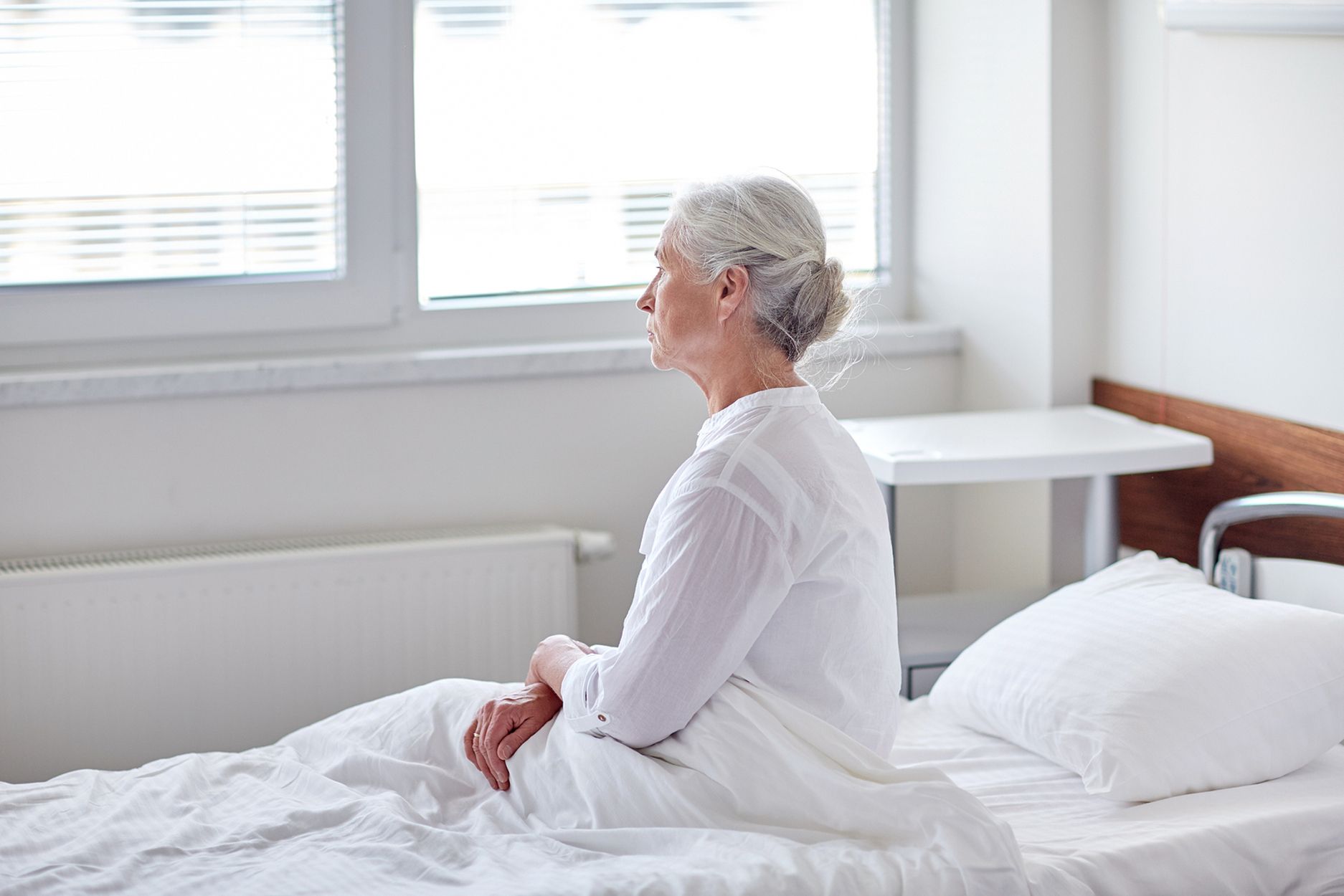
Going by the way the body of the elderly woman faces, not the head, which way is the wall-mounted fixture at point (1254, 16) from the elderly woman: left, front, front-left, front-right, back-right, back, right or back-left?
right

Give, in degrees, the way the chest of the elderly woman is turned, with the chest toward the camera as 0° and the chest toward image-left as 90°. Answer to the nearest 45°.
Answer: approximately 135°

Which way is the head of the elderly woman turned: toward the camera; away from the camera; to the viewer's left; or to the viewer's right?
to the viewer's left

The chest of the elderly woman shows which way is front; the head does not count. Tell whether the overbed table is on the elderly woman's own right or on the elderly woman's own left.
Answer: on the elderly woman's own right

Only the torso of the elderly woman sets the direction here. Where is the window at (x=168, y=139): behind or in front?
in front
